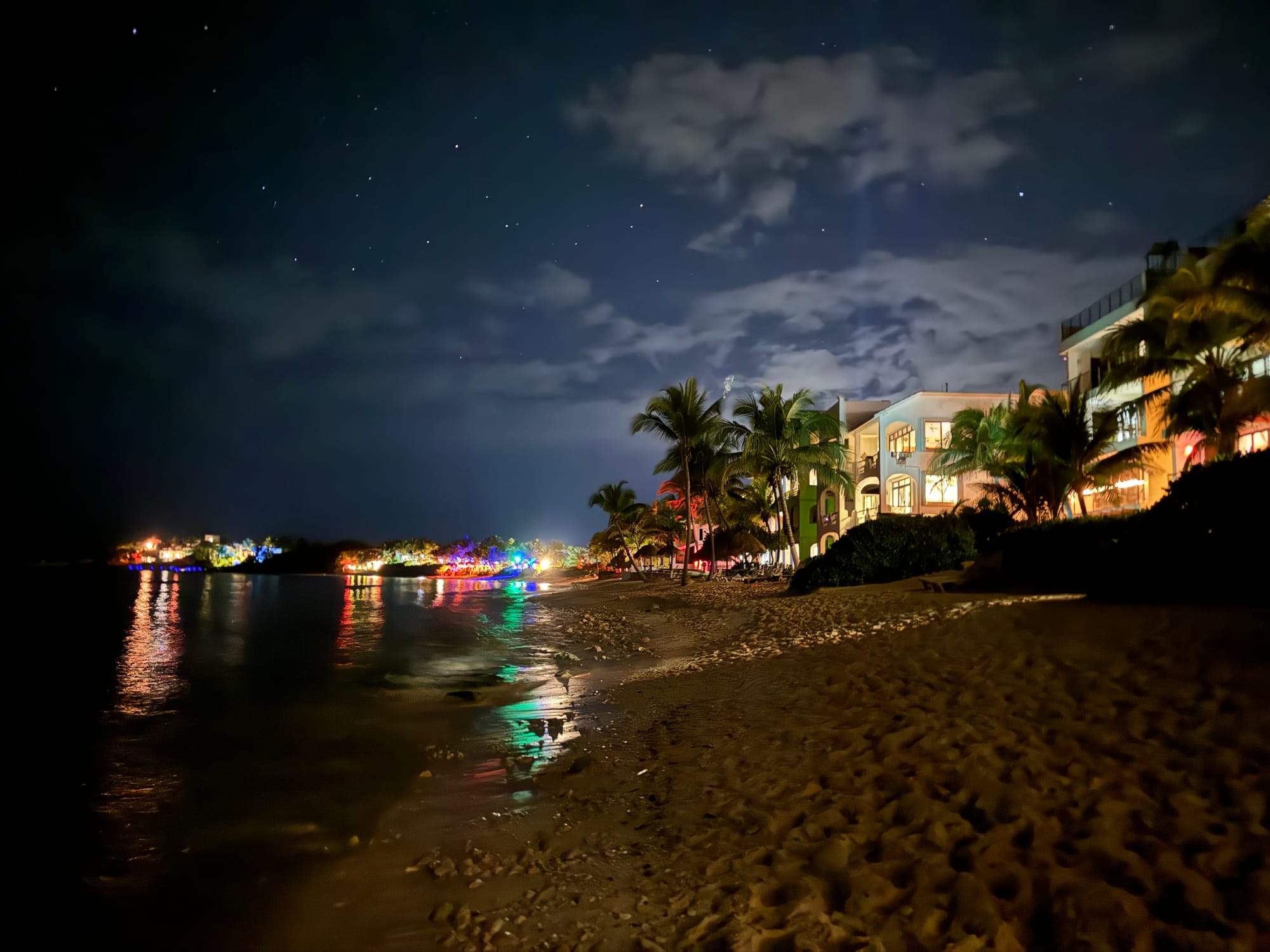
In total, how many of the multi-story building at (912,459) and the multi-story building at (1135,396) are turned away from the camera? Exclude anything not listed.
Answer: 0

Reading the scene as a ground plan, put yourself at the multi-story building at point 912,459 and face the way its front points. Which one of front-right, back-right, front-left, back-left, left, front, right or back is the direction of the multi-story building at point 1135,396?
left

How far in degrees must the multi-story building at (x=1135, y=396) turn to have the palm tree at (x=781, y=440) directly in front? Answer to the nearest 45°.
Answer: approximately 45° to its right

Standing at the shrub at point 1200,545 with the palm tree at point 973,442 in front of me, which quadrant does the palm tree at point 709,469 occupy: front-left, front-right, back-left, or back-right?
front-left

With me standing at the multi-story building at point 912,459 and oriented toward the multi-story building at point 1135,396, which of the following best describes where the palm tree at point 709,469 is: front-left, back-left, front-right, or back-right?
back-right

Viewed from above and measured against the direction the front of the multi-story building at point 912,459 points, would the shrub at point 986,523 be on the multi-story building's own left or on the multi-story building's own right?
on the multi-story building's own left

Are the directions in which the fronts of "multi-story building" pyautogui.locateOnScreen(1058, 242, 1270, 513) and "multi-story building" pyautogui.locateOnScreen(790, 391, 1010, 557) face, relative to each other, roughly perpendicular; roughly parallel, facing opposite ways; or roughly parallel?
roughly parallel

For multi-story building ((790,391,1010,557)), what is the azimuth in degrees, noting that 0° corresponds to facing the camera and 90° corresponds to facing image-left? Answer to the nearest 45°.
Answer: approximately 45°

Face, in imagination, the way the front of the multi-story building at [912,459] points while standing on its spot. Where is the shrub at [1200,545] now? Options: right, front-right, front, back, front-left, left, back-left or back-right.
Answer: front-left

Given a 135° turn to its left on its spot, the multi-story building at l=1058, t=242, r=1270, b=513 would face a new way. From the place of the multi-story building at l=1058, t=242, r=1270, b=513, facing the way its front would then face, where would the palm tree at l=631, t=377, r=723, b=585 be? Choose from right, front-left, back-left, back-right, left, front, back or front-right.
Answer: back

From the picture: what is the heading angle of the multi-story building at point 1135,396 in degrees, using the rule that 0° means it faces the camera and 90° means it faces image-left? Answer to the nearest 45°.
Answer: approximately 45°

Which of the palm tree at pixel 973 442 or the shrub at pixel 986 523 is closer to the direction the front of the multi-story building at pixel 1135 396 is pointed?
the shrub

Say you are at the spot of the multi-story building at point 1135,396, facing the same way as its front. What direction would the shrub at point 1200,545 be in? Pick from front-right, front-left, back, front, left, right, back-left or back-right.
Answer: front-left

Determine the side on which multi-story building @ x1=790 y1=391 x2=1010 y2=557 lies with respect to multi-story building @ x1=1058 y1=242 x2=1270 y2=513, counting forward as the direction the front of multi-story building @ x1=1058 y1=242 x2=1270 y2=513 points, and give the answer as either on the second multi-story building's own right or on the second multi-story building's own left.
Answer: on the second multi-story building's own right
